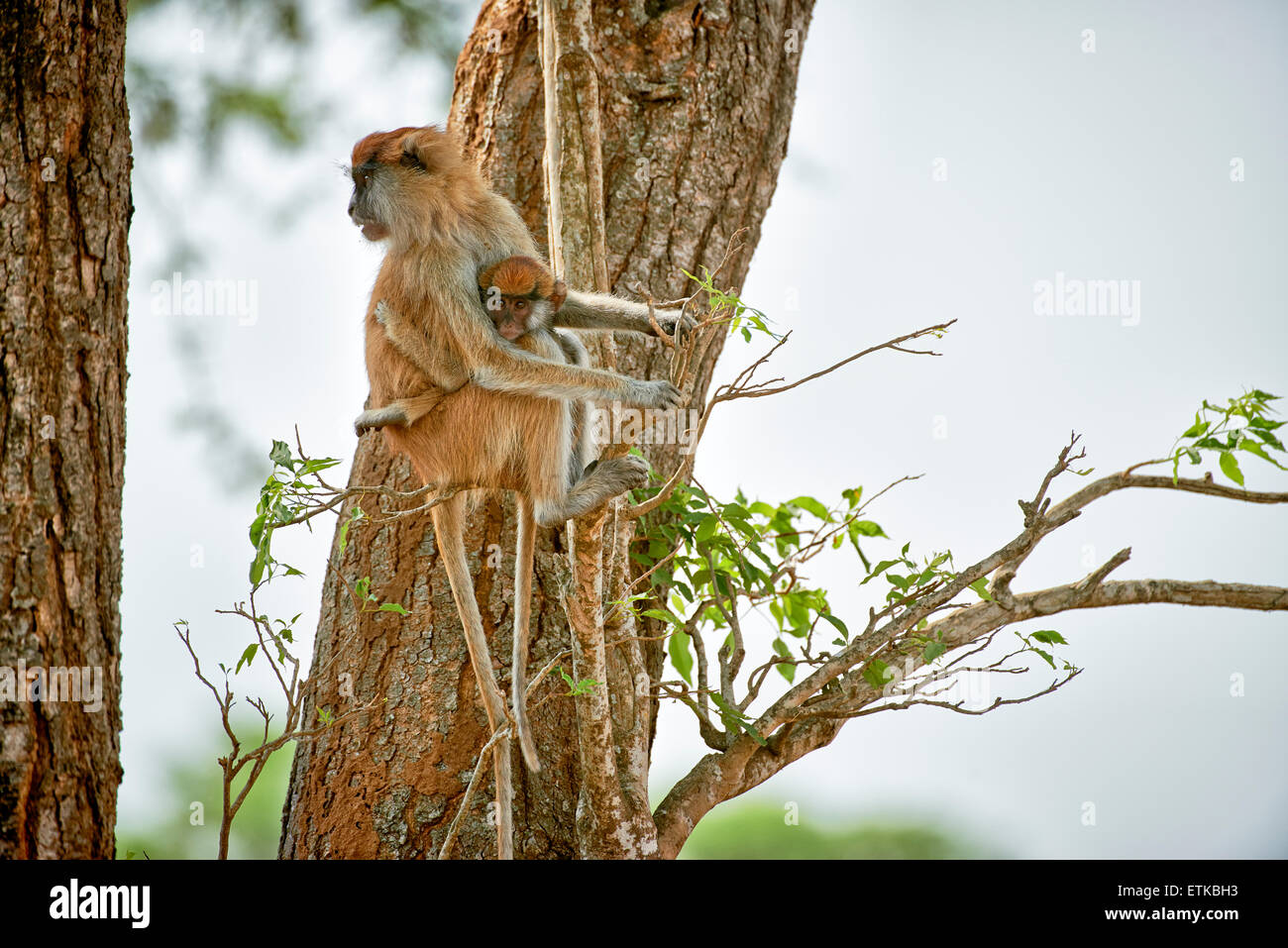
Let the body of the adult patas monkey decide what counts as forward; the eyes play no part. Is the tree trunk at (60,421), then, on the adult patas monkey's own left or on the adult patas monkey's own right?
on the adult patas monkey's own right

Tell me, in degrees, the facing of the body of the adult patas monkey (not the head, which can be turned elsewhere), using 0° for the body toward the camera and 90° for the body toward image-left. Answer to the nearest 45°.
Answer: approximately 270°
